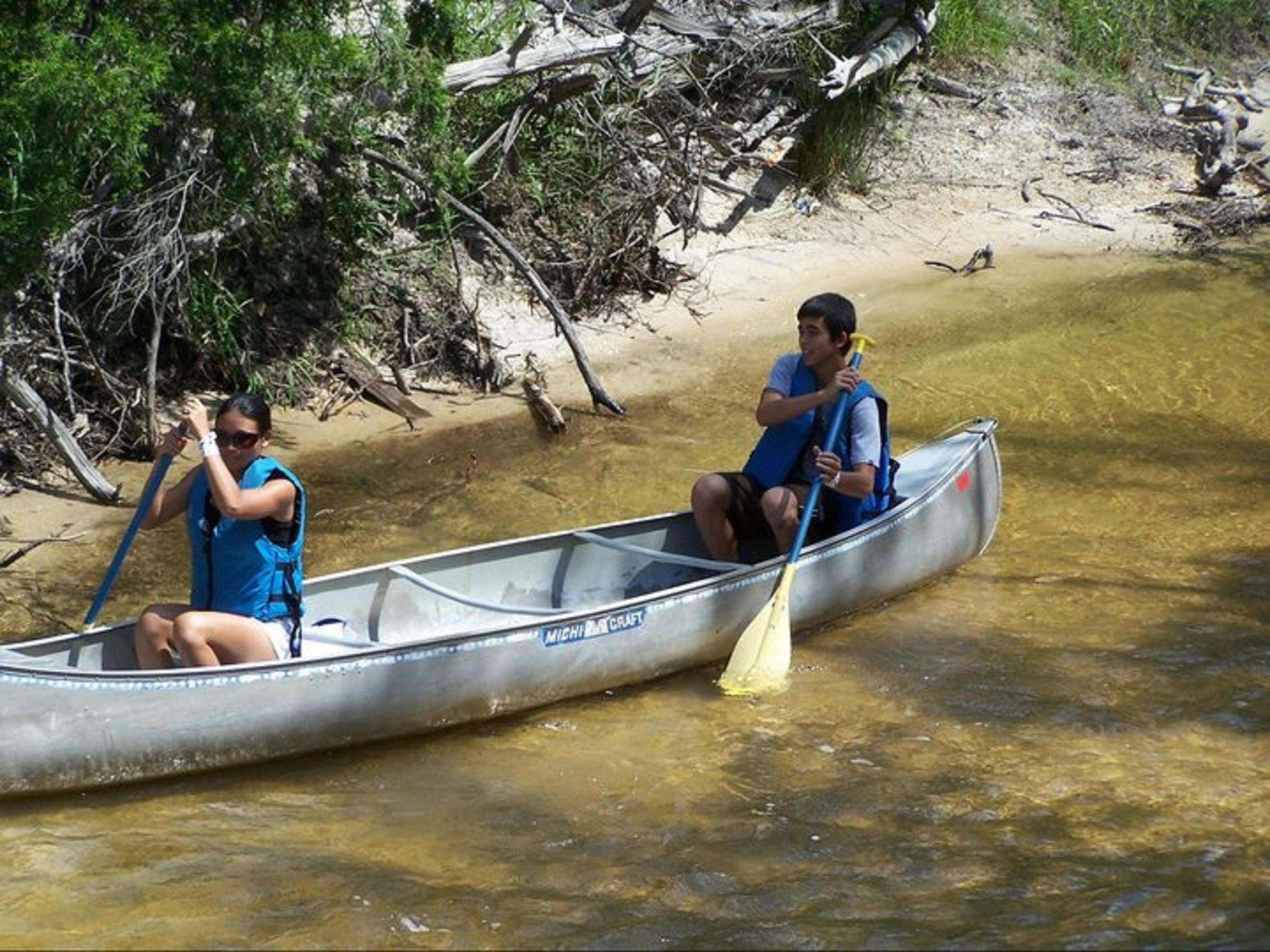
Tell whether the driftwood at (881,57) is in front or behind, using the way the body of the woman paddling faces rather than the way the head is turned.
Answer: behind

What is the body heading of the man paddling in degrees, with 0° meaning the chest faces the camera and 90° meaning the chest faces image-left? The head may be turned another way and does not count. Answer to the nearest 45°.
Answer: approximately 45°

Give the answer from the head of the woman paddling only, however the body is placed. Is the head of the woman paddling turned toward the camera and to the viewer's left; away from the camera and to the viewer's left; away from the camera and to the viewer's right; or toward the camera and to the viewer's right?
toward the camera and to the viewer's left

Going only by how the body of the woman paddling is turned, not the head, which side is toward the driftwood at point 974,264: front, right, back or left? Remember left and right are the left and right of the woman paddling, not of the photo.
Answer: back

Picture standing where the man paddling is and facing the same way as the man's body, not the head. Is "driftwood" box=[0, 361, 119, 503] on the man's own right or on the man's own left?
on the man's own right

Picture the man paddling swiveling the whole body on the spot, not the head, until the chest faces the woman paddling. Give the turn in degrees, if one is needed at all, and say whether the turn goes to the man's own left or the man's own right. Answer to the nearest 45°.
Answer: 0° — they already face them

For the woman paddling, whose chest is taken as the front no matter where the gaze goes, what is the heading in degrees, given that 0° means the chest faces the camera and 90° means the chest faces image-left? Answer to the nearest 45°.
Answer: approximately 45°

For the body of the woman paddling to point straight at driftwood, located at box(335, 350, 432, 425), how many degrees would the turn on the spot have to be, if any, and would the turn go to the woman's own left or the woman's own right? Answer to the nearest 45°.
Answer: approximately 135° to the woman's own right

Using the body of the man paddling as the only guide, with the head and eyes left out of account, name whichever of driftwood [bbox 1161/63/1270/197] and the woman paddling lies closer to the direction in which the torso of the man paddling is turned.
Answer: the woman paddling

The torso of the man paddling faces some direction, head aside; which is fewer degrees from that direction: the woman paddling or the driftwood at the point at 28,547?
the woman paddling

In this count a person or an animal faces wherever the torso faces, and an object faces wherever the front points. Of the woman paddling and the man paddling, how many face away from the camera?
0
